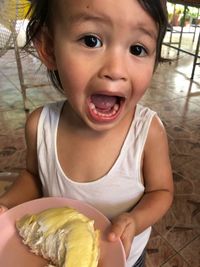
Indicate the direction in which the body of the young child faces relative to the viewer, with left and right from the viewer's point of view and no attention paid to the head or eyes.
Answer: facing the viewer
